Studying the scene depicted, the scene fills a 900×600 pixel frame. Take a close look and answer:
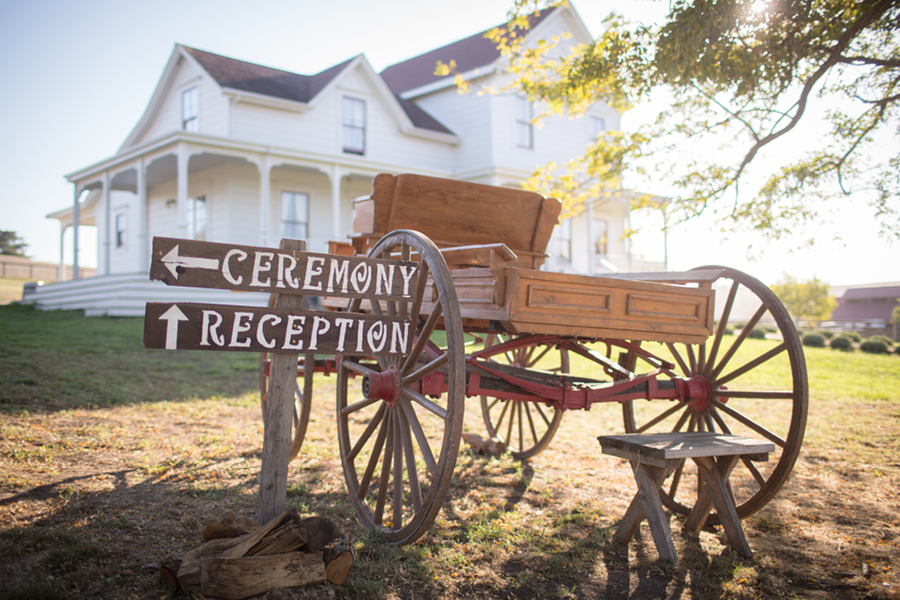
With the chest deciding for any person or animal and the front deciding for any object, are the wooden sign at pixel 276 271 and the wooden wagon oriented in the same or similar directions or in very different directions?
very different directions

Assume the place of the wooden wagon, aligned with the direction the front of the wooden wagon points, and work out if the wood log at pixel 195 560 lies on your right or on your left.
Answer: on your left

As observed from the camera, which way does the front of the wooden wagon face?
facing away from the viewer and to the left of the viewer

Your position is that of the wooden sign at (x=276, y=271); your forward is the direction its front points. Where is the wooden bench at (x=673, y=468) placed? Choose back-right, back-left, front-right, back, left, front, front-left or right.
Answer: left

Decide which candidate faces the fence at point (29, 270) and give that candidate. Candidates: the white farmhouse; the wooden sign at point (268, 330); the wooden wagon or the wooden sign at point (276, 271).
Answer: the wooden wagon

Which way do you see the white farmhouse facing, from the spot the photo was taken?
facing the viewer and to the left of the viewer

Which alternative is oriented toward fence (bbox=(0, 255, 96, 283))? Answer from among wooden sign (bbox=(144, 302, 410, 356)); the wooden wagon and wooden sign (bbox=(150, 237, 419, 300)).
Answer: the wooden wagon

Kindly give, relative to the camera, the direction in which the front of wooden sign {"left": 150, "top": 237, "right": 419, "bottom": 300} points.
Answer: facing the viewer

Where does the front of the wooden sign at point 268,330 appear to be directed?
toward the camera

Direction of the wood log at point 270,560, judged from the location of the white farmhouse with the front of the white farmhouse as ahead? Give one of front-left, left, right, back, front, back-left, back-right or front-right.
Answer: front-left

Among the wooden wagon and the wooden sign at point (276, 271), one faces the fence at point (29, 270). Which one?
the wooden wagon

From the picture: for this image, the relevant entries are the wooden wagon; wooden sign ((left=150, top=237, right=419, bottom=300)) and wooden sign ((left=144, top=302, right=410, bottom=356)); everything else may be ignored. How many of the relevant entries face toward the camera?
2
